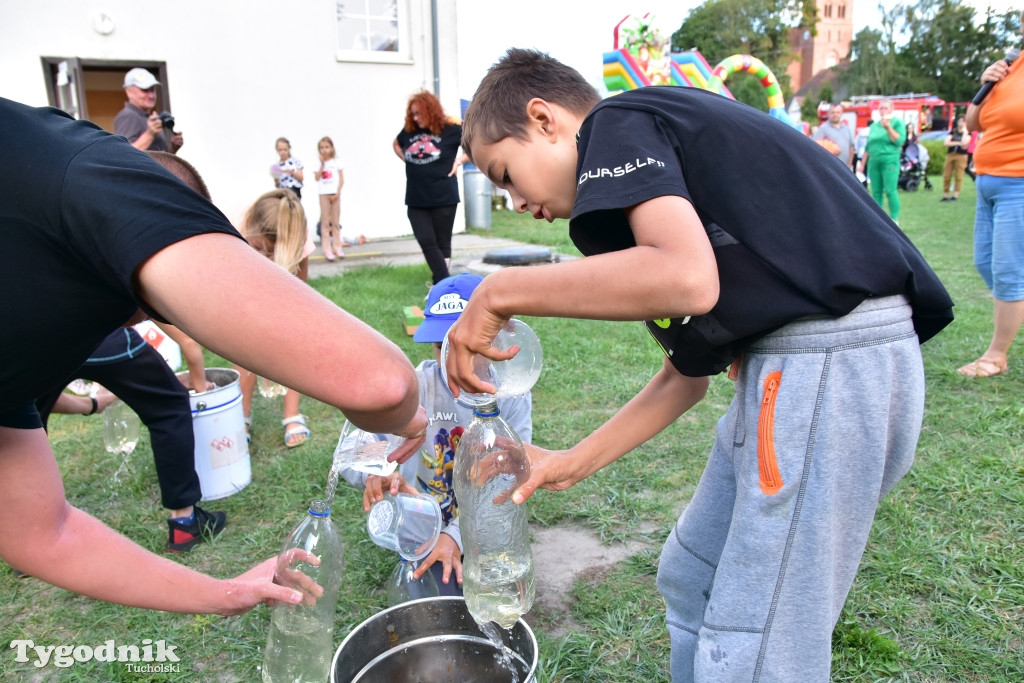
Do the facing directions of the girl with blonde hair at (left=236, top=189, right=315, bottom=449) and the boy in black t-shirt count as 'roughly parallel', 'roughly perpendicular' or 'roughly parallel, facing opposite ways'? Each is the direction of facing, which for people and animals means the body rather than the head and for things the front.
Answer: roughly perpendicular

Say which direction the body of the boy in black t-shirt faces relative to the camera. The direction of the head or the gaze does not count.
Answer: to the viewer's left

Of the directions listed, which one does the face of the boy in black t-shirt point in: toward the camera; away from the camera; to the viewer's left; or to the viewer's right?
to the viewer's left

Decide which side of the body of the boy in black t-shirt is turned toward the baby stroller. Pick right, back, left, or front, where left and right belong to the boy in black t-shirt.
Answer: right

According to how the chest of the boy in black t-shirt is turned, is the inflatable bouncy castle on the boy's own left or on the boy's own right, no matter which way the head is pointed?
on the boy's own right

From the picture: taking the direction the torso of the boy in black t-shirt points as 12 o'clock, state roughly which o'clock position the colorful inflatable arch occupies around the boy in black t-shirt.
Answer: The colorful inflatable arch is roughly at 3 o'clock from the boy in black t-shirt.
